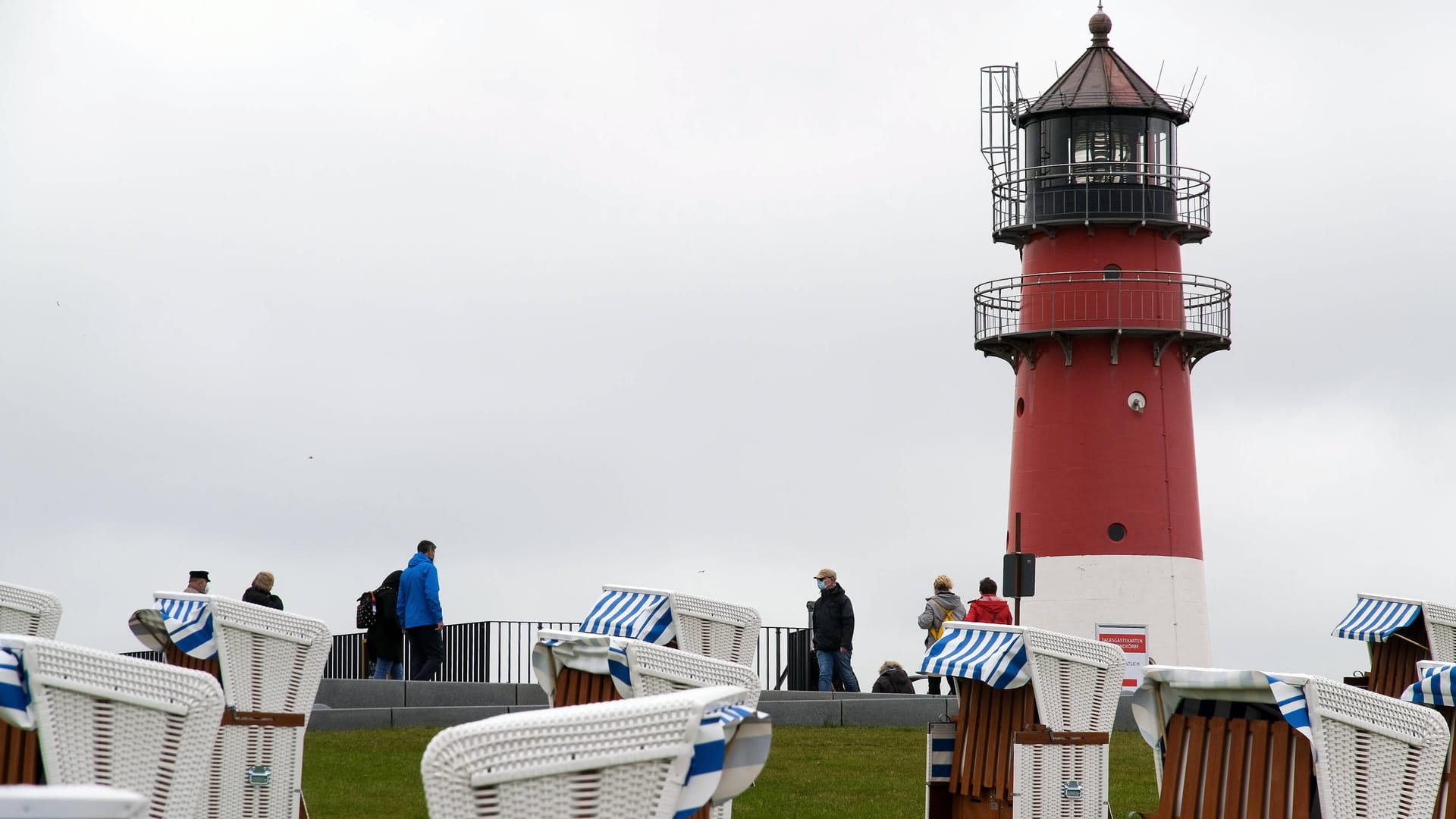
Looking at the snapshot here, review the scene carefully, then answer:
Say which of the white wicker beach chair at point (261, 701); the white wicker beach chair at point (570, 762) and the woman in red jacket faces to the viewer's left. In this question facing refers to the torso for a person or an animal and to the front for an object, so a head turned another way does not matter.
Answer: the white wicker beach chair at point (261, 701)

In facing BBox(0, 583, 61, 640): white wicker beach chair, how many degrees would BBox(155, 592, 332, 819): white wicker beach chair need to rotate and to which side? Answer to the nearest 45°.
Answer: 0° — it already faces it
